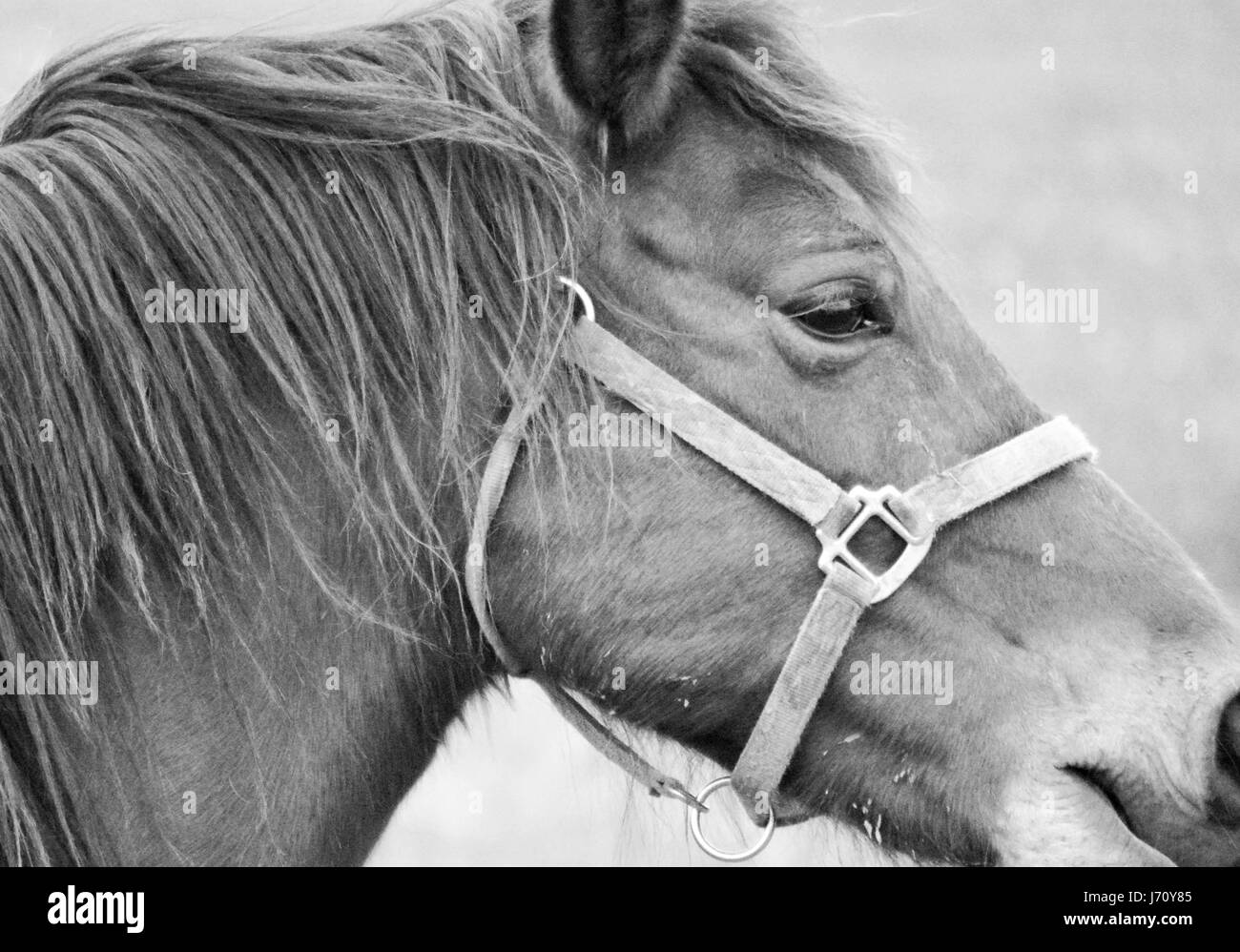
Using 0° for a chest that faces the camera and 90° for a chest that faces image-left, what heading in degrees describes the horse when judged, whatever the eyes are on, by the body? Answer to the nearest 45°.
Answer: approximately 270°
